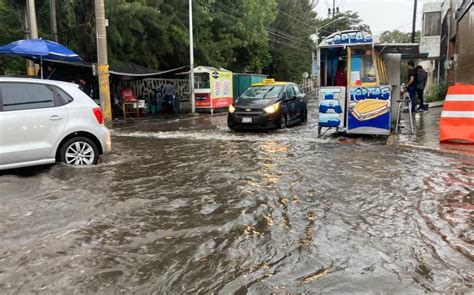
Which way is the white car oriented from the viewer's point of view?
to the viewer's left

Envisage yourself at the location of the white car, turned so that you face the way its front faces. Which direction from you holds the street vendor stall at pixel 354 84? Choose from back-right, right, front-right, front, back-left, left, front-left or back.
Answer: back

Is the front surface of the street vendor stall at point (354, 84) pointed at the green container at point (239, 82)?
no

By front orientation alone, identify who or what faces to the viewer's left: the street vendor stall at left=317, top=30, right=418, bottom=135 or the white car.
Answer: the white car

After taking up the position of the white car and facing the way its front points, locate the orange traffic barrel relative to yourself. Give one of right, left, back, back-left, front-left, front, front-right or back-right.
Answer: back

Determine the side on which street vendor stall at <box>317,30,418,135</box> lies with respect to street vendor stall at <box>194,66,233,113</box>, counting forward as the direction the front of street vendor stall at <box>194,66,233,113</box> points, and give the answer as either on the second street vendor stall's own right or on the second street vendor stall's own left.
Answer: on the second street vendor stall's own left

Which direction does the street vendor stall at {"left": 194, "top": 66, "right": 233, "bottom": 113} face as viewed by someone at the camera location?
facing the viewer and to the left of the viewer

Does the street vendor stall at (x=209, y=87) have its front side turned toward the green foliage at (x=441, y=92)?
no
